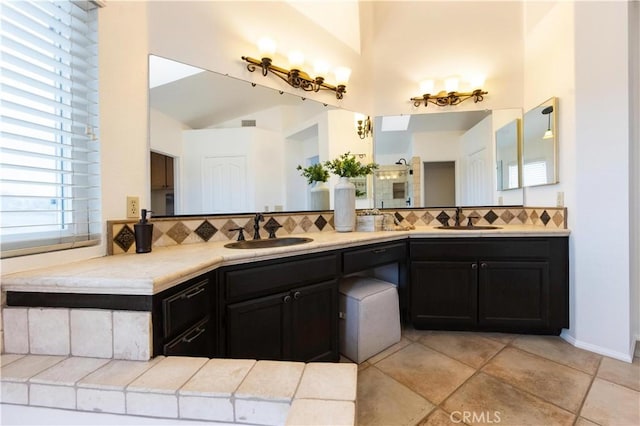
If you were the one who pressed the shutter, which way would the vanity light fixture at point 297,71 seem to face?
facing the viewer and to the right of the viewer

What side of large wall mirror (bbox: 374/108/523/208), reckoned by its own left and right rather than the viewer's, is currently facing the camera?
front

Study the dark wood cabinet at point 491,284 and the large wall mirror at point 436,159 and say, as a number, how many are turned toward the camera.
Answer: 2

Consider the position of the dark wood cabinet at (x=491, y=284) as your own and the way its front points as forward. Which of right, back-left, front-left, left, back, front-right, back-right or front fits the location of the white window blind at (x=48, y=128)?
front-right

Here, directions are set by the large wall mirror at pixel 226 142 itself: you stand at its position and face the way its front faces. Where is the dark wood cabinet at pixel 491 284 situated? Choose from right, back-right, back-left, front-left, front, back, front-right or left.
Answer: front-left

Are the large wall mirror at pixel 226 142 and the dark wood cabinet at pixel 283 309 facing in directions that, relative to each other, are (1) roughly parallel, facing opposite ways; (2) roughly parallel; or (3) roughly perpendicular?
roughly parallel

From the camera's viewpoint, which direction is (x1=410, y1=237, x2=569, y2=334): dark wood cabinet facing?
toward the camera
